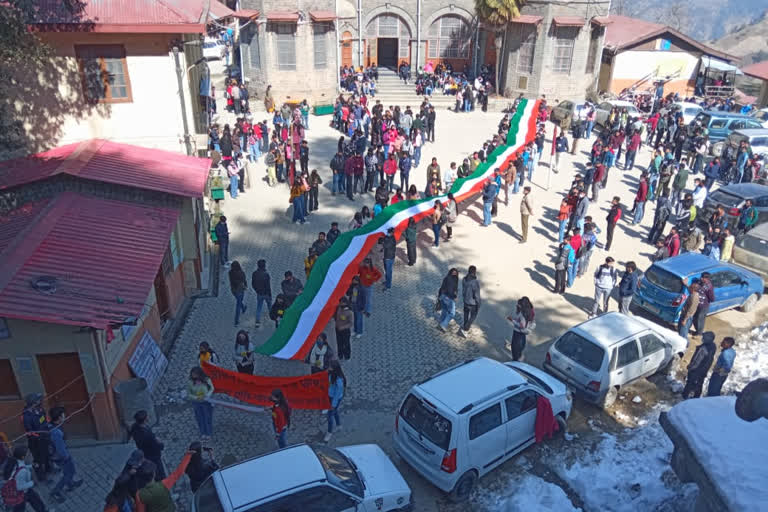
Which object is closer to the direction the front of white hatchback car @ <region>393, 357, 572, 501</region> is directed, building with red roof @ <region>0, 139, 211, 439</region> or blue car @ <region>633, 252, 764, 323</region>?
the blue car

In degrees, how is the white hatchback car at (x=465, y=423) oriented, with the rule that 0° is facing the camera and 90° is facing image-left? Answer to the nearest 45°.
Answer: approximately 225°

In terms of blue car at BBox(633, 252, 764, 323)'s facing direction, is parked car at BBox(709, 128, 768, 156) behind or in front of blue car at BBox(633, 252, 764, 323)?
in front

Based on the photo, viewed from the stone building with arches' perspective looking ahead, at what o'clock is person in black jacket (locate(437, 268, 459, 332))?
The person in black jacket is roughly at 12 o'clock from the stone building with arches.

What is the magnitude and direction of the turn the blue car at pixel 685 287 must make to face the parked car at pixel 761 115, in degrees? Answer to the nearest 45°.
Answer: approximately 45° to its left

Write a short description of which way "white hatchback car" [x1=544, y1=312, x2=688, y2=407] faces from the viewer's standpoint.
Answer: facing away from the viewer and to the right of the viewer

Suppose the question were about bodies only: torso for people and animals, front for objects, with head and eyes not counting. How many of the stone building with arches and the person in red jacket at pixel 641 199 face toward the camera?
1

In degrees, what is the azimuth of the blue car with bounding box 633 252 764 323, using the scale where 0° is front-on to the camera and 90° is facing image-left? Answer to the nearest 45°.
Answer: approximately 225°

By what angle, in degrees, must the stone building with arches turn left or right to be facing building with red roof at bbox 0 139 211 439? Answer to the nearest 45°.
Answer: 0° — it already faces it

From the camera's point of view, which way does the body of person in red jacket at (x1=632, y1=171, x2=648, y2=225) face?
to the viewer's left

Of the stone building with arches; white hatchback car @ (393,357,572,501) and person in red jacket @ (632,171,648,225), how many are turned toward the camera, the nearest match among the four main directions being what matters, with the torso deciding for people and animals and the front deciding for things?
1

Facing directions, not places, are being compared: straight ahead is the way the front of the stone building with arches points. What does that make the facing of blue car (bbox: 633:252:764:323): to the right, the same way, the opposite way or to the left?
to the left

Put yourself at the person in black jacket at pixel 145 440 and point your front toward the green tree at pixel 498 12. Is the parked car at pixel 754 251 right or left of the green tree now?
right

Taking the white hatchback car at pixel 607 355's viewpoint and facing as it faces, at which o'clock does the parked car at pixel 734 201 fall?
The parked car is roughly at 11 o'clock from the white hatchback car.

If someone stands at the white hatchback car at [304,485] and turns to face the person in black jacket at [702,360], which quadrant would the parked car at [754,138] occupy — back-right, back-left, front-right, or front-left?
front-left

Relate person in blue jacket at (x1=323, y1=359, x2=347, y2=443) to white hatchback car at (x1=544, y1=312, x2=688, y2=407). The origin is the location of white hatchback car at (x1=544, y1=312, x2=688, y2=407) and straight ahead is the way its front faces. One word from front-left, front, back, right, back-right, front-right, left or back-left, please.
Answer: back

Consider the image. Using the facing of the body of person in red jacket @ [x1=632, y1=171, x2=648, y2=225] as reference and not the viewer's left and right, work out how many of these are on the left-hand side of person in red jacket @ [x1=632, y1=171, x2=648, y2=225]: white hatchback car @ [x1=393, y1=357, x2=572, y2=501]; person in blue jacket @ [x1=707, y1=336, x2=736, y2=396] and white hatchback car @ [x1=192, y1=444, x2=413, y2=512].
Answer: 3

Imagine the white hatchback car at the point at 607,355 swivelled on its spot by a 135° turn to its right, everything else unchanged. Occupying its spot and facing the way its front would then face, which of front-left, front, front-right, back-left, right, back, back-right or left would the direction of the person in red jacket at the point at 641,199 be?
back

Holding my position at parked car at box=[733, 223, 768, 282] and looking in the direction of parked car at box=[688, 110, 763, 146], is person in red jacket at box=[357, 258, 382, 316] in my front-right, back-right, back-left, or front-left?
back-left

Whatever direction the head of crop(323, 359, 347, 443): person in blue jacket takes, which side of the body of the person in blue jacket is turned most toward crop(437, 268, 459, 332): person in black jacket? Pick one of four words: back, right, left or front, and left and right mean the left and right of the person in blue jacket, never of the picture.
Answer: back

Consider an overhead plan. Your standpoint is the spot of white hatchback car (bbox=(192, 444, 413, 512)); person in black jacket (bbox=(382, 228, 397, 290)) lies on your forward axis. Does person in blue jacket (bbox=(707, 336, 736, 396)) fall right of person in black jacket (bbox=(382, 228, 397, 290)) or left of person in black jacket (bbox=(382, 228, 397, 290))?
right
